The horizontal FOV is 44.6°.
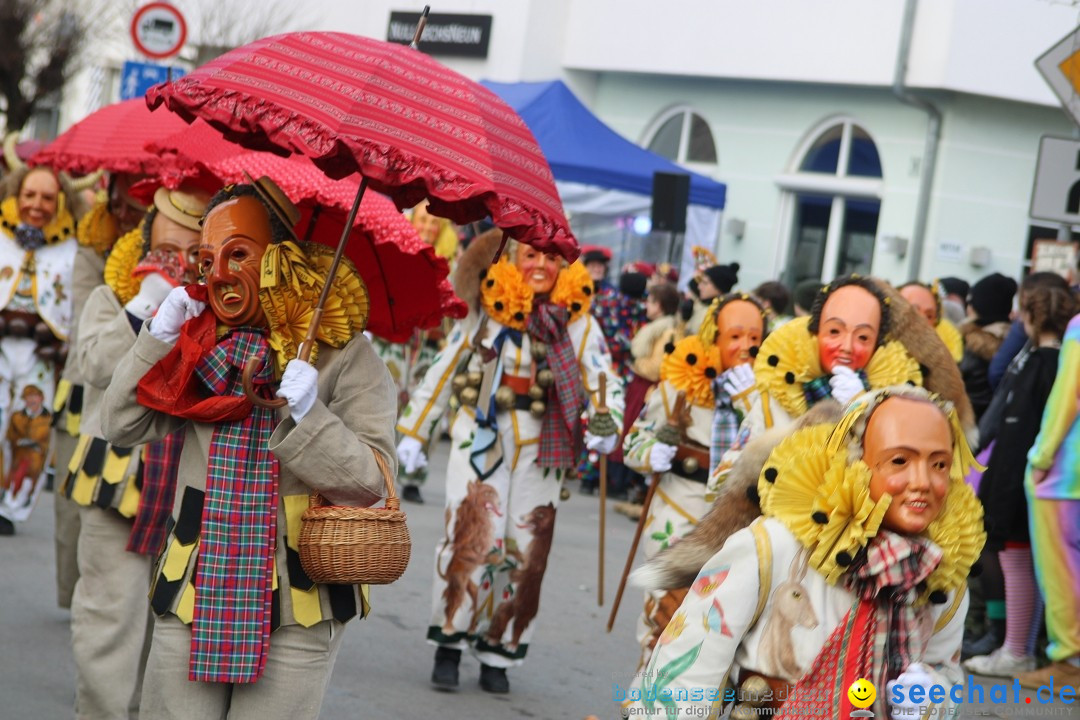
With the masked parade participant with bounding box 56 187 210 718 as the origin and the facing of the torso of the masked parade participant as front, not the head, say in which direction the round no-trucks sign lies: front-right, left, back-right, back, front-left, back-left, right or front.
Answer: back-left

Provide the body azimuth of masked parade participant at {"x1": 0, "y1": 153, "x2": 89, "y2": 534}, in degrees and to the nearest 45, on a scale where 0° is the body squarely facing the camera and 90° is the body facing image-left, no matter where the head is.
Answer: approximately 0°

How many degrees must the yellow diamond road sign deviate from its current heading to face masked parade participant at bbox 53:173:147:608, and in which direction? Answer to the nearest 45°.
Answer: approximately 45° to its right

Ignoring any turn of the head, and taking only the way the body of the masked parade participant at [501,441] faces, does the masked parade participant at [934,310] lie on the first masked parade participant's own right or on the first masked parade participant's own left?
on the first masked parade participant's own left

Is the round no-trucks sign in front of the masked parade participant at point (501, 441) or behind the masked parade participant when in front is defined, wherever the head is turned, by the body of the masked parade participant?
behind
